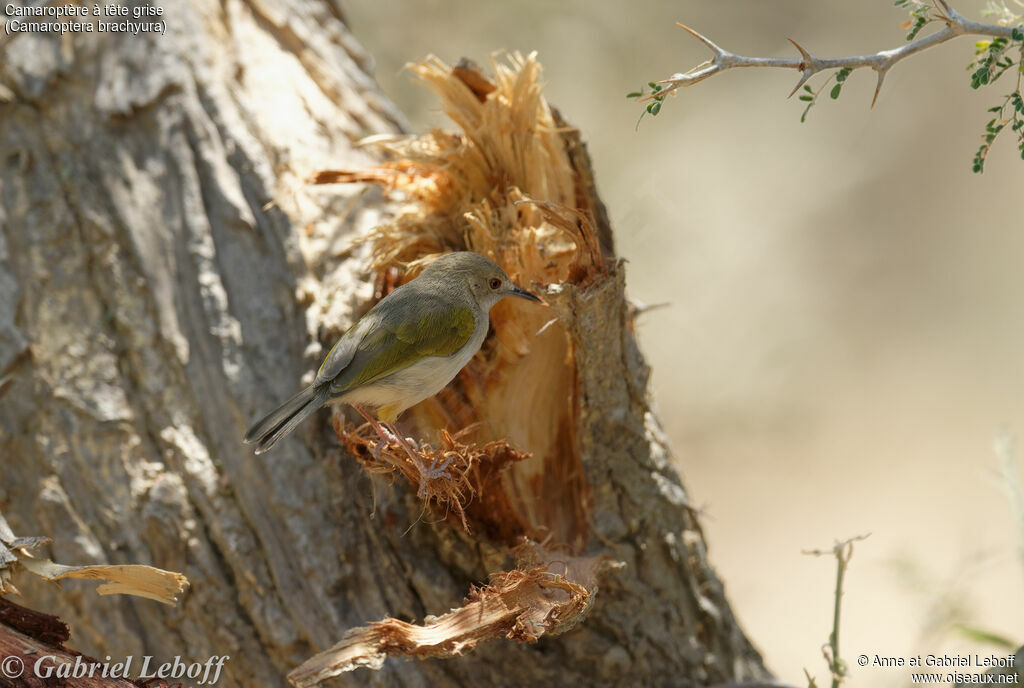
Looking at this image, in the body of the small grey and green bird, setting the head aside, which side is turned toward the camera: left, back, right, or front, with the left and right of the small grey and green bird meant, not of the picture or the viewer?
right
